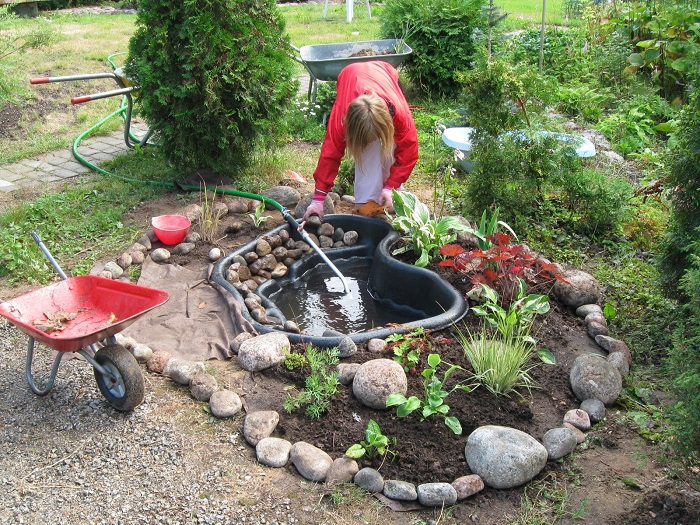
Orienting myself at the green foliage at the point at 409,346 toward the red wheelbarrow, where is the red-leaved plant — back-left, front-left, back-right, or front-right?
back-right

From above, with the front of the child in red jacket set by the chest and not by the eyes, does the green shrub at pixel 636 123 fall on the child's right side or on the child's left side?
on the child's left side

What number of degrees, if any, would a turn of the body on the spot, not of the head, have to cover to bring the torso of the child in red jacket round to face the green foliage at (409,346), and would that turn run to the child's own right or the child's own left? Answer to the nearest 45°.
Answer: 0° — they already face it

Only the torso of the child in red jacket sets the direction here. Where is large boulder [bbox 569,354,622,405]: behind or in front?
in front

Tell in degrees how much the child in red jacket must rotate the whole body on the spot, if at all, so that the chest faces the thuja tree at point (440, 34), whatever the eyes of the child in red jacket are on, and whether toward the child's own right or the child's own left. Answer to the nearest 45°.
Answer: approximately 180°

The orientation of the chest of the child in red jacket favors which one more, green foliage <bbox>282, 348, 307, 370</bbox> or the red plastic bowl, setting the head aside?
the green foliage

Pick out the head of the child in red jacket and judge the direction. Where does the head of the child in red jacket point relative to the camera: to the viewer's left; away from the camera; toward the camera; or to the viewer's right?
toward the camera

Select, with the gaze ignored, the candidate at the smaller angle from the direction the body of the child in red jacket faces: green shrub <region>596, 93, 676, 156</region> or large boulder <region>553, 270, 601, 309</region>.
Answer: the large boulder

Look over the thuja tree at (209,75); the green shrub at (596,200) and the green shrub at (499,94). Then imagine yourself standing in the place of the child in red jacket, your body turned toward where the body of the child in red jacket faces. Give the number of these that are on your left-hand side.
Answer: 2

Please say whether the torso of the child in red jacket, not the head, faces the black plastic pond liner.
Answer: yes

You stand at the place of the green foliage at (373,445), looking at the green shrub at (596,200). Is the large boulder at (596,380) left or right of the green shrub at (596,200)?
right

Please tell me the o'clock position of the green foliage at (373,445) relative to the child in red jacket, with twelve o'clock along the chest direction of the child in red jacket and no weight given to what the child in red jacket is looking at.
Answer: The green foliage is roughly at 12 o'clock from the child in red jacket.

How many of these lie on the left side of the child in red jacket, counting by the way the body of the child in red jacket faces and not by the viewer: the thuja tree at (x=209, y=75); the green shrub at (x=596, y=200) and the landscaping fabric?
1

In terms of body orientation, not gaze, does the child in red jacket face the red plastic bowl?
no

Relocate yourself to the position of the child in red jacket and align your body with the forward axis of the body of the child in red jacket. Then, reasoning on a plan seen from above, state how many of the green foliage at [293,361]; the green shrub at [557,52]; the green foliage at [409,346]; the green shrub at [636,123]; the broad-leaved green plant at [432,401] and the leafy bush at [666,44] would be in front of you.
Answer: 3

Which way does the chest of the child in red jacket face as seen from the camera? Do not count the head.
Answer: toward the camera

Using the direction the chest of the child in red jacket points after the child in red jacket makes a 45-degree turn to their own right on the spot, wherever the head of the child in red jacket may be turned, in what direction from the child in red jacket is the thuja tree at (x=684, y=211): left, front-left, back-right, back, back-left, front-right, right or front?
left

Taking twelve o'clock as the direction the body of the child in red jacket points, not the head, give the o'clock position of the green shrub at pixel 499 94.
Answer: The green shrub is roughly at 9 o'clock from the child in red jacket.

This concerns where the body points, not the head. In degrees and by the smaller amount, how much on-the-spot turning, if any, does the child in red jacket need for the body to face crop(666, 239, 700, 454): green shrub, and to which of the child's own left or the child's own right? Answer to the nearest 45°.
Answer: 0° — they already face it

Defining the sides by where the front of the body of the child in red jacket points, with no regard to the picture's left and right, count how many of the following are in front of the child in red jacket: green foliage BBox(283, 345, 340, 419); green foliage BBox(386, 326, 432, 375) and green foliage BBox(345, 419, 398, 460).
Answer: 3

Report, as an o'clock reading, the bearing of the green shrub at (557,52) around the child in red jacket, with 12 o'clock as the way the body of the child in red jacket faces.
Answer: The green shrub is roughly at 7 o'clock from the child in red jacket.

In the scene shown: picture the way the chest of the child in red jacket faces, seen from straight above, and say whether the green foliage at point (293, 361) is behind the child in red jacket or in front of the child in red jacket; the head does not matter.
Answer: in front
